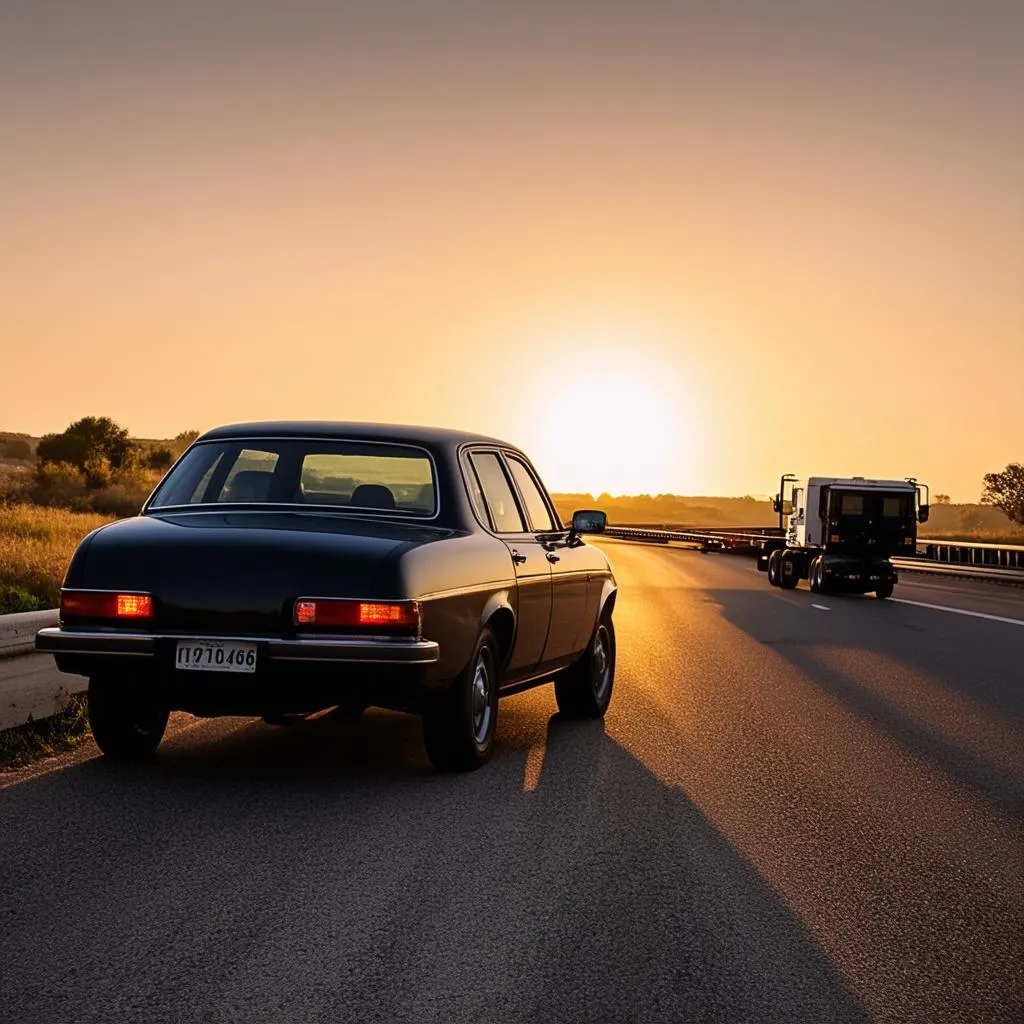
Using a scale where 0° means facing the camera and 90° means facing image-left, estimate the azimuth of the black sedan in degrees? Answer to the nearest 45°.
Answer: approximately 225°

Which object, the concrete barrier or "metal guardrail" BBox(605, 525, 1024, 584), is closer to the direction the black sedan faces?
the metal guardrail

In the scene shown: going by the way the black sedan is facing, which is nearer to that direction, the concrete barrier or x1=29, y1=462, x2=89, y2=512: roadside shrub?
the roadside shrub

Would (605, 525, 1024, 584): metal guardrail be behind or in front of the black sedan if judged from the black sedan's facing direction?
in front

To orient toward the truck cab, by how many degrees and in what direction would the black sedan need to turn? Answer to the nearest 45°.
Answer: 0° — it already faces it

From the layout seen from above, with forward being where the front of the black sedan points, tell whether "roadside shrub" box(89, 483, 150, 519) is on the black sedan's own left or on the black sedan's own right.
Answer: on the black sedan's own left

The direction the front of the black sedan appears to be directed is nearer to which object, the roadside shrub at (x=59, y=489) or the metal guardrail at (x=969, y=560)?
the metal guardrail

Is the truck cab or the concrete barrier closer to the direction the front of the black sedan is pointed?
the truck cab

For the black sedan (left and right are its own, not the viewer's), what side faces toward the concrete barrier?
left
